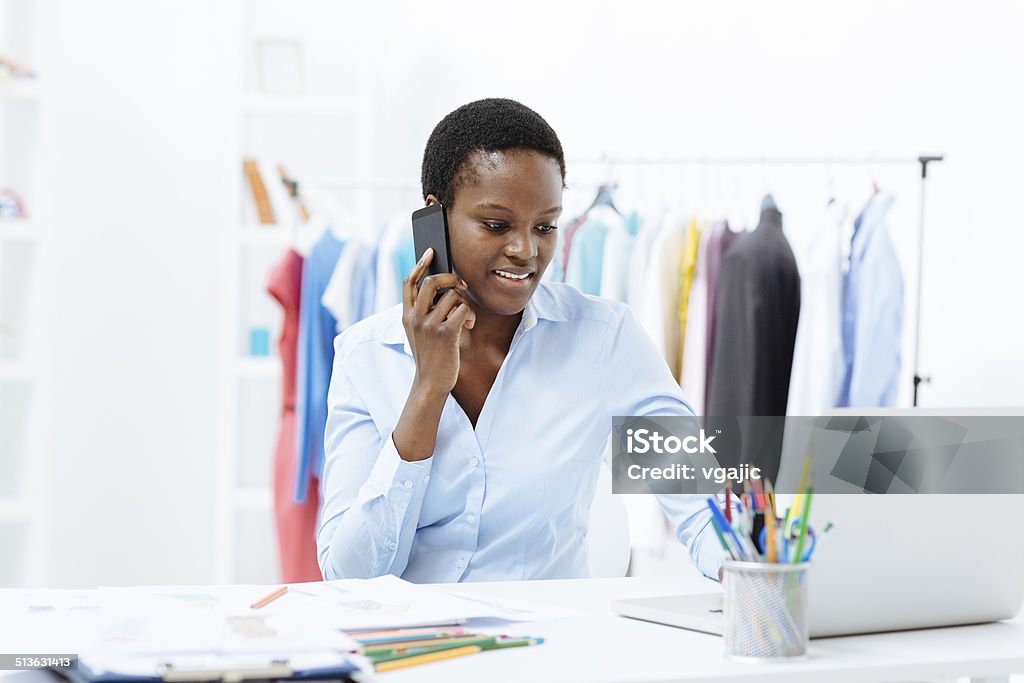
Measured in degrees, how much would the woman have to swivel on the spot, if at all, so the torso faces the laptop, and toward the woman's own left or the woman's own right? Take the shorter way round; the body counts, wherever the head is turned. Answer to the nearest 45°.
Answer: approximately 45° to the woman's own left

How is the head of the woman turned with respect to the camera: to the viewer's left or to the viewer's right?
to the viewer's right

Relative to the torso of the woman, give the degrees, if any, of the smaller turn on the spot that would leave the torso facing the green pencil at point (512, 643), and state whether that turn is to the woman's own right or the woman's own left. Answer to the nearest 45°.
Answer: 0° — they already face it

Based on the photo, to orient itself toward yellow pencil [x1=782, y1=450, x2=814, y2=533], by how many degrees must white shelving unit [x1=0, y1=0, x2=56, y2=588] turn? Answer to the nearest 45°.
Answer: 0° — it already faces it

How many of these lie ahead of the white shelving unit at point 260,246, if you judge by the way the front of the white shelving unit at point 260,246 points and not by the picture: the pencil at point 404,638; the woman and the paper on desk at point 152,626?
3

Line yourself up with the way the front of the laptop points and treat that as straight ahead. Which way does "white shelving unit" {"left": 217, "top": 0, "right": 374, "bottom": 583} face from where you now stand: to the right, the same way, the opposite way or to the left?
the opposite way

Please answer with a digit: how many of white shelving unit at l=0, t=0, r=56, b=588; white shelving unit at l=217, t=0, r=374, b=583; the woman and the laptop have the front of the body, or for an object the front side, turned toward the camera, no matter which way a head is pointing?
3

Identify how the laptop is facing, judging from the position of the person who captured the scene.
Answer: facing away from the viewer and to the left of the viewer

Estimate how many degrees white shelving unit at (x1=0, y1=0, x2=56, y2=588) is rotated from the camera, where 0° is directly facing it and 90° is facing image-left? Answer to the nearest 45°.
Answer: approximately 0°
